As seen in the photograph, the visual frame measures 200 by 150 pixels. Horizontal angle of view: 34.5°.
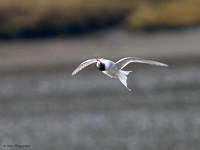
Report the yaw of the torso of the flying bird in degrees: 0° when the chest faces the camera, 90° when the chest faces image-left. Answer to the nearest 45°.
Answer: approximately 45°
